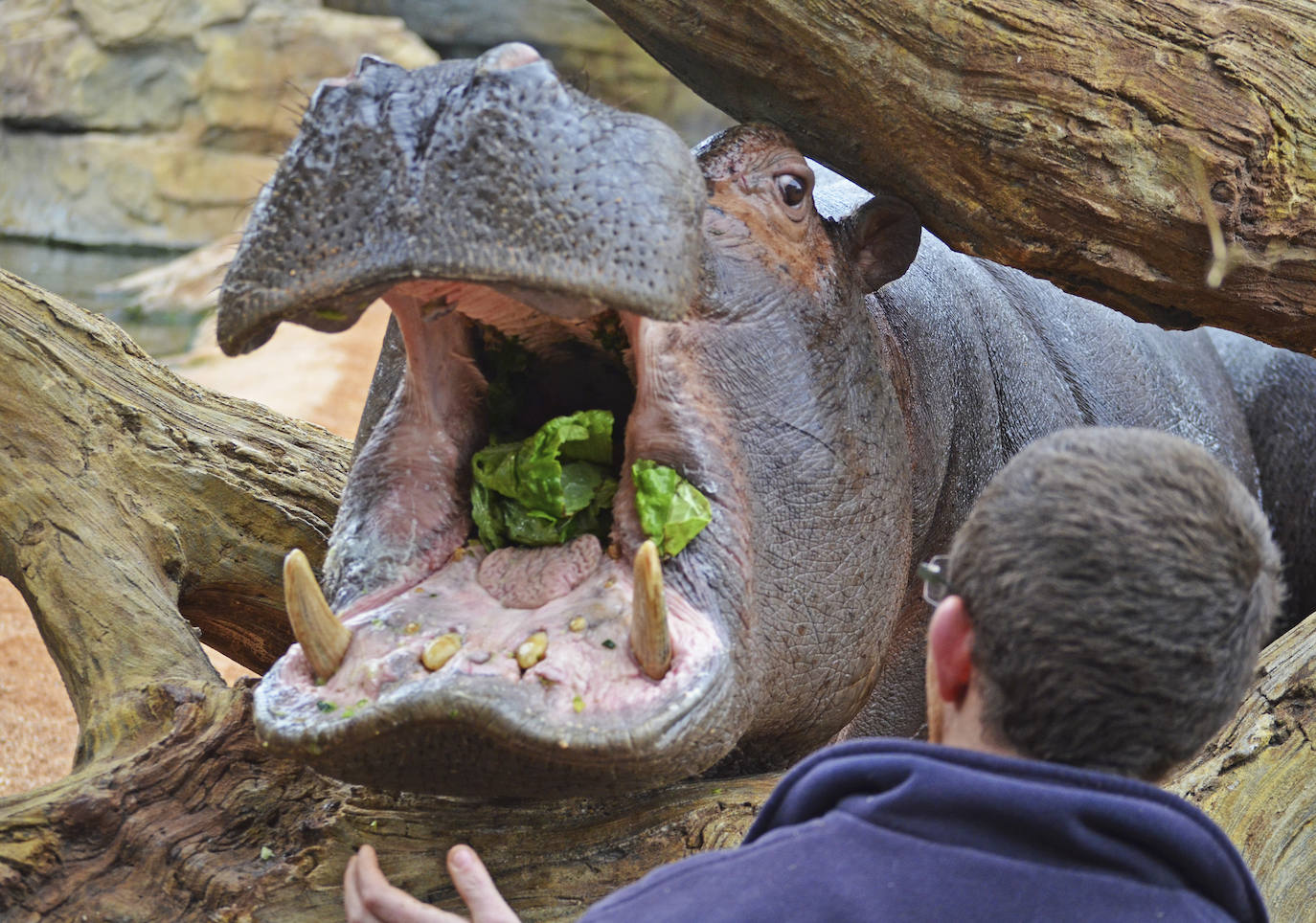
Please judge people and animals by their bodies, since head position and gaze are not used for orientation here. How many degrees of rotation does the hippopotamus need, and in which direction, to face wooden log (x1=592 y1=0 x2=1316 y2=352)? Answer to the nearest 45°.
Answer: approximately 180°

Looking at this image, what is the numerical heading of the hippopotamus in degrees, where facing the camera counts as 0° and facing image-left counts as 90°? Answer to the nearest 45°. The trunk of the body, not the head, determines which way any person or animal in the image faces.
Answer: approximately 45°
